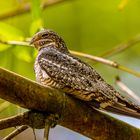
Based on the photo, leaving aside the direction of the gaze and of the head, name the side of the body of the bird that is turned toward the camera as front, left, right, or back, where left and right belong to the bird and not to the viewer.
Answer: left
